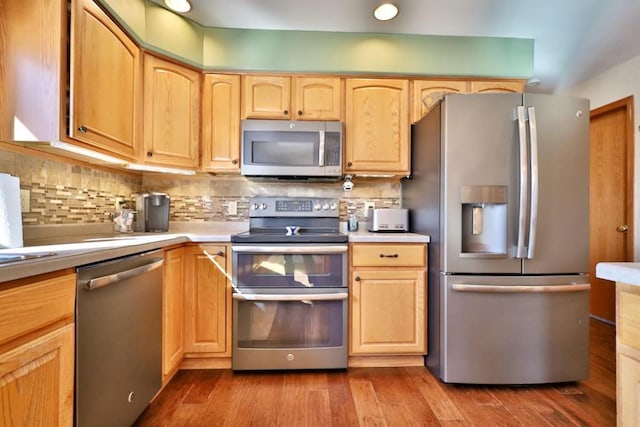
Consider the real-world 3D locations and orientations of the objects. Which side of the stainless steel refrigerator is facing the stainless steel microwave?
right

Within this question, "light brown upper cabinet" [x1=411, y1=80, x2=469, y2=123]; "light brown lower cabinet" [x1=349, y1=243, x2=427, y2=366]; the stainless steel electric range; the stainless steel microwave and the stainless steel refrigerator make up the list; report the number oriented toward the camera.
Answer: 5

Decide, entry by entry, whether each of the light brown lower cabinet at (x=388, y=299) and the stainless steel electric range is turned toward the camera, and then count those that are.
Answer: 2

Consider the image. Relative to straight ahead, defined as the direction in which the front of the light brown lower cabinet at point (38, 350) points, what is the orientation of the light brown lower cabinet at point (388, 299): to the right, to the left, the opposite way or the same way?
to the right

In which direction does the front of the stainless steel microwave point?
toward the camera

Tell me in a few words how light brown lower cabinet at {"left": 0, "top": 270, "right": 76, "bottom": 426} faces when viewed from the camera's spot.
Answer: facing the viewer and to the right of the viewer

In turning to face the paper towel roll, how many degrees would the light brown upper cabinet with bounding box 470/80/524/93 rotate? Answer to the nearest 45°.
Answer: approximately 45° to its right

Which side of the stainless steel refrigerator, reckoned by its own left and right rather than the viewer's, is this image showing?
front

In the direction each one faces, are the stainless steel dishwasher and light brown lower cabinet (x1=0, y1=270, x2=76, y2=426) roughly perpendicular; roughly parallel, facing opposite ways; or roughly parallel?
roughly parallel

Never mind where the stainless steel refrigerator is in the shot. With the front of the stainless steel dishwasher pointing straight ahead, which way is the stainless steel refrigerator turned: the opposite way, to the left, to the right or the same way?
to the right

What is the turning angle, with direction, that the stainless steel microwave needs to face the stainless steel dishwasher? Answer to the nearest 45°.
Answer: approximately 45° to its right

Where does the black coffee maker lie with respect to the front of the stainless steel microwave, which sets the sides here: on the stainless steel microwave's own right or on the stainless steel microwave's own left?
on the stainless steel microwave's own right
